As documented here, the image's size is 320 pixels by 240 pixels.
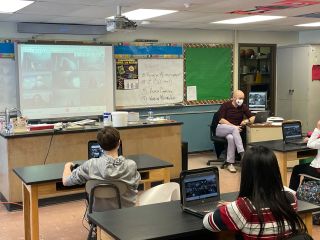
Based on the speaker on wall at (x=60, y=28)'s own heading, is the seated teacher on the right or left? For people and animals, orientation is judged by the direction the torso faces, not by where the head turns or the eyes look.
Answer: on its left

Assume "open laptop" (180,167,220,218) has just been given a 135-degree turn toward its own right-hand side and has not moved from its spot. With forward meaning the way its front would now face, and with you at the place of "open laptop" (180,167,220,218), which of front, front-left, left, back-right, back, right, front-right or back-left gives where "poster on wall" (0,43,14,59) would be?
front-right

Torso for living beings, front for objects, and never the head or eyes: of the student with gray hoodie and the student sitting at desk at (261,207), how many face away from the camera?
2

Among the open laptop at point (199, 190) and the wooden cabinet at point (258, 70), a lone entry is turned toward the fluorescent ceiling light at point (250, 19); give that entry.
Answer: the wooden cabinet

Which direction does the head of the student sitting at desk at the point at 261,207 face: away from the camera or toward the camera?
away from the camera

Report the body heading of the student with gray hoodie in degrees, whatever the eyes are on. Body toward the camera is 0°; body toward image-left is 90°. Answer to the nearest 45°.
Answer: approximately 180°

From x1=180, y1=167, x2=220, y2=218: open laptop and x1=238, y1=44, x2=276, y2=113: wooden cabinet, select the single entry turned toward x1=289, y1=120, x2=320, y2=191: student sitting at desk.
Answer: the wooden cabinet

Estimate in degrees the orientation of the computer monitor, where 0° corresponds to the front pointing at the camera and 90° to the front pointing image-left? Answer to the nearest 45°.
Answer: approximately 0°
